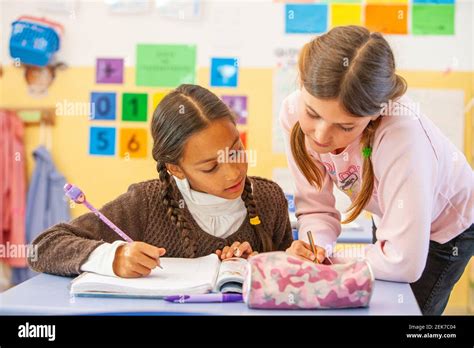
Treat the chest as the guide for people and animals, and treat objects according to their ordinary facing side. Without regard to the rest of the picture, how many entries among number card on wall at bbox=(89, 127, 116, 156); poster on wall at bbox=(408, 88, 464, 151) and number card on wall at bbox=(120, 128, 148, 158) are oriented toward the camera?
3

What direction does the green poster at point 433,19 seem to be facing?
toward the camera

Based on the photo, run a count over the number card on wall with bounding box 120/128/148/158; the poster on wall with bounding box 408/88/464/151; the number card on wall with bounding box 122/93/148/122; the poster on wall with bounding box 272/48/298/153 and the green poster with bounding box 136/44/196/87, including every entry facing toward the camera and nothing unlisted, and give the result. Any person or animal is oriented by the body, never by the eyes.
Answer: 5

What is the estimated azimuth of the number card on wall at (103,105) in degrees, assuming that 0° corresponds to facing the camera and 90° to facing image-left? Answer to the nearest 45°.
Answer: approximately 0°

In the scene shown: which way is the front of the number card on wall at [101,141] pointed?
toward the camera

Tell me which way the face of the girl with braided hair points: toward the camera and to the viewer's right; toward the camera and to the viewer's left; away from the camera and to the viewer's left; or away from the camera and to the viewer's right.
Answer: toward the camera and to the viewer's right

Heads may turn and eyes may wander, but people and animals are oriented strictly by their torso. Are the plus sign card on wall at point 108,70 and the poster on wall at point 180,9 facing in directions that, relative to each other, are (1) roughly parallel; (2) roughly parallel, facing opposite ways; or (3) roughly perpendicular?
roughly parallel

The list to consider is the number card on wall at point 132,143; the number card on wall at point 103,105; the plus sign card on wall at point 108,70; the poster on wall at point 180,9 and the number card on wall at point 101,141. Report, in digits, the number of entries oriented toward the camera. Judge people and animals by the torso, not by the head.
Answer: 5

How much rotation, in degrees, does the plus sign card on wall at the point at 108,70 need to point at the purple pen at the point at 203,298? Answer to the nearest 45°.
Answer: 0° — it already faces it

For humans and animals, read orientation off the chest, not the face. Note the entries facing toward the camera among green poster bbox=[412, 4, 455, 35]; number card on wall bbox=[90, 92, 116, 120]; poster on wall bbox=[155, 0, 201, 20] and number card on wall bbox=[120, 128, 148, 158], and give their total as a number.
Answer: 4

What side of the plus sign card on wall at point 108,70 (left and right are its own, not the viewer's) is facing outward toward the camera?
front
